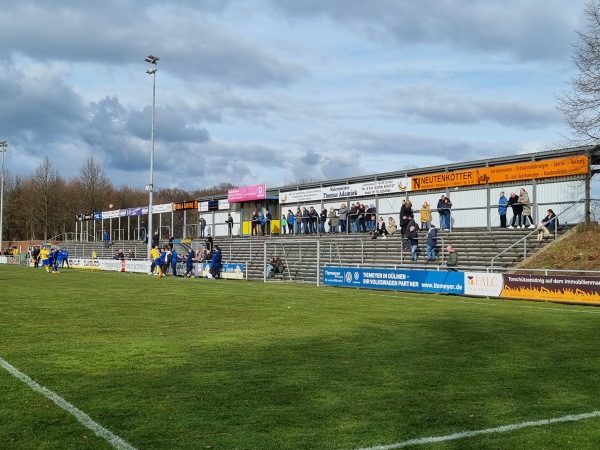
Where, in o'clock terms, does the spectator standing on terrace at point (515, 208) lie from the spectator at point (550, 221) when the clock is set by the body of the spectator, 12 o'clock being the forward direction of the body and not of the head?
The spectator standing on terrace is roughly at 3 o'clock from the spectator.

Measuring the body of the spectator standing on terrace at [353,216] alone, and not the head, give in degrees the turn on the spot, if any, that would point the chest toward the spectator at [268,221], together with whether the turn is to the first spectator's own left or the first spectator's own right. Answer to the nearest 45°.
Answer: approximately 90° to the first spectator's own right

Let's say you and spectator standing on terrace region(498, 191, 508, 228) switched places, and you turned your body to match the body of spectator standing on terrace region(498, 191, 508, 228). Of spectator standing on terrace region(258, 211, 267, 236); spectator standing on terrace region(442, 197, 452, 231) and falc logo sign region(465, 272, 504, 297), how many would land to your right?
2

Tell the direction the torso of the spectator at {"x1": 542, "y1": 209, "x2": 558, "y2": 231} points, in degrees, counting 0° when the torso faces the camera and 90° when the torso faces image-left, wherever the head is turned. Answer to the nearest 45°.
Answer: approximately 45°

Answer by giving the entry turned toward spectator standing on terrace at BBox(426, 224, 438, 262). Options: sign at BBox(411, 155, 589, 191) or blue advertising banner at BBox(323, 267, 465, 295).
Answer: the sign

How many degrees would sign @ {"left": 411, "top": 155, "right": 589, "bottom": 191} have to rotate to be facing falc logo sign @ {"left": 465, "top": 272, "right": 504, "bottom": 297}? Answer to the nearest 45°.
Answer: approximately 45° to its left

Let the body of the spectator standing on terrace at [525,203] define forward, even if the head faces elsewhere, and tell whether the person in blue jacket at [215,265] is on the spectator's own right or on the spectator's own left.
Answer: on the spectator's own right

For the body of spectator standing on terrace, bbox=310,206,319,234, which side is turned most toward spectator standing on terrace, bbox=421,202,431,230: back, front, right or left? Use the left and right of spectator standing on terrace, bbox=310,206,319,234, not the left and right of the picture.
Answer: left

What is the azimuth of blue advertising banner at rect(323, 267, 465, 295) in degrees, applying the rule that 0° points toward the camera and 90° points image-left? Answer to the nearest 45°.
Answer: approximately 45°

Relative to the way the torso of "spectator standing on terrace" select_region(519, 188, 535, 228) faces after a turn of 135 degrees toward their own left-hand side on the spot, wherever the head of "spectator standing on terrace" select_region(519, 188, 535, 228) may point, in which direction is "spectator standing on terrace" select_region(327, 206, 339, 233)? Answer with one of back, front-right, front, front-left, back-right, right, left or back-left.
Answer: back-right
